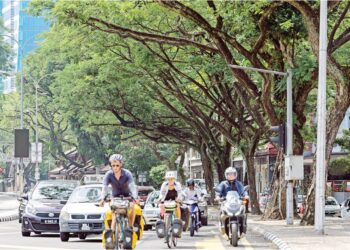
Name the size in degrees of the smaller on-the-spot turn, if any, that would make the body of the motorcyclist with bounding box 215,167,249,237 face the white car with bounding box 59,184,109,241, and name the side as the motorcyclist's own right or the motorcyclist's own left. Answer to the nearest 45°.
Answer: approximately 90° to the motorcyclist's own right

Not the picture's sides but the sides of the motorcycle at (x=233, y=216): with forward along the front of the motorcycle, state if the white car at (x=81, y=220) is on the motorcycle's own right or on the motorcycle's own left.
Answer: on the motorcycle's own right

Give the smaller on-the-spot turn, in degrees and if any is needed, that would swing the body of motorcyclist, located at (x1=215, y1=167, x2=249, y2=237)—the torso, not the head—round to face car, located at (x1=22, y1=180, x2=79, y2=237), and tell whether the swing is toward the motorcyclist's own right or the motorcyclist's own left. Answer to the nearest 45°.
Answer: approximately 135° to the motorcyclist's own right

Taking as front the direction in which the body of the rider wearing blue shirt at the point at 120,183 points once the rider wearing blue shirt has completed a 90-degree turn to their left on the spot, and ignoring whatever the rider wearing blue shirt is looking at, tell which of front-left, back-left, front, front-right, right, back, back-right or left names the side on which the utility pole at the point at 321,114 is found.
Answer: front-left

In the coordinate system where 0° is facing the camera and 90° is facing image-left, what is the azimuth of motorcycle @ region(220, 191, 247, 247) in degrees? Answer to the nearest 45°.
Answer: approximately 0°
